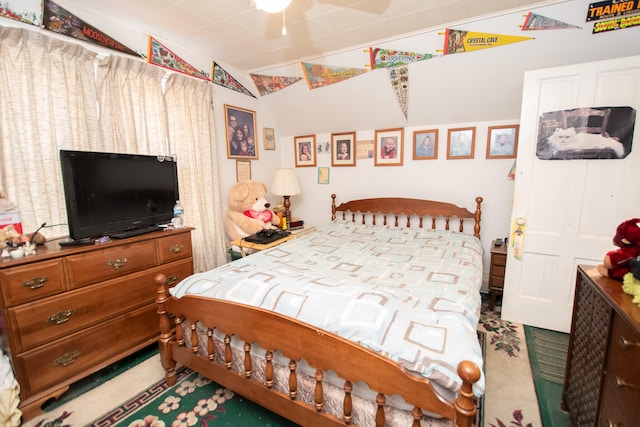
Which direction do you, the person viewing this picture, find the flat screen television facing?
facing the viewer and to the right of the viewer

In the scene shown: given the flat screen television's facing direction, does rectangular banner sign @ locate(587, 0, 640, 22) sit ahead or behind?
ahead

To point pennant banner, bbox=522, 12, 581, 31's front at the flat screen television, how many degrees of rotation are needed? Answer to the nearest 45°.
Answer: approximately 45° to its right

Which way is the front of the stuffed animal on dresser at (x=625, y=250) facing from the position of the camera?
facing to the left of the viewer

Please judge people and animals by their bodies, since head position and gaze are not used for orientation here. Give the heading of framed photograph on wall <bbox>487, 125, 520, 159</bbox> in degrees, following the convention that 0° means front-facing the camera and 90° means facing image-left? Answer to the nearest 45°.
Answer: approximately 0°

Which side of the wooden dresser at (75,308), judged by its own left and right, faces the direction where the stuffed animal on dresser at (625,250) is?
front

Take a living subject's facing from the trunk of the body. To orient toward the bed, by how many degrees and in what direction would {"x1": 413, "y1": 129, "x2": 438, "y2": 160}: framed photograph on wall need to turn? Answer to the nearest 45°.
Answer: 0° — it already faces it

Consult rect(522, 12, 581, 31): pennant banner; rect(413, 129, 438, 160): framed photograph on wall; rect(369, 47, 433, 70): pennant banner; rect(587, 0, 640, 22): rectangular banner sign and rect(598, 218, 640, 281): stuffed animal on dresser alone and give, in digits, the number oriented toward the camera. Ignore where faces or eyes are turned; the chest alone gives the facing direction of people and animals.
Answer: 4

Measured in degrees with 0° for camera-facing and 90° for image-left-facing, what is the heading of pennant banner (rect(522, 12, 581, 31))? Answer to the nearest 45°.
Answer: approximately 0°
